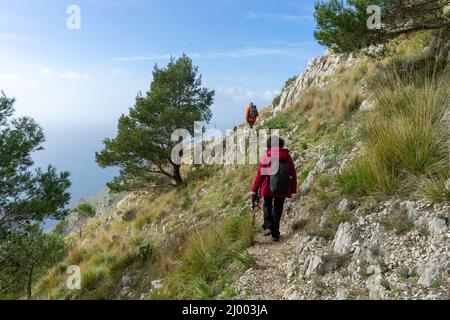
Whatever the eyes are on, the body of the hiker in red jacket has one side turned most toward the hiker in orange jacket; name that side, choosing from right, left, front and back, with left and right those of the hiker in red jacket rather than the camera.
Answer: front

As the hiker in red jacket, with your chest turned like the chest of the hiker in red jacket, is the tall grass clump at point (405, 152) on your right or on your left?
on your right

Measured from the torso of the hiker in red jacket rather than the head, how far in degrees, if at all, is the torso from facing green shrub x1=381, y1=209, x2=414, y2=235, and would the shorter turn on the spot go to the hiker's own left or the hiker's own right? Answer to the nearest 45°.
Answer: approximately 135° to the hiker's own right

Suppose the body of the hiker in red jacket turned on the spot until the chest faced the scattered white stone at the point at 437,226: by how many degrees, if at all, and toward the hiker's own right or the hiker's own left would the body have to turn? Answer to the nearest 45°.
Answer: approximately 135° to the hiker's own right

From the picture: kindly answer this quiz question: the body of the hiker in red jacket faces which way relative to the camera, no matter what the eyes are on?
away from the camera

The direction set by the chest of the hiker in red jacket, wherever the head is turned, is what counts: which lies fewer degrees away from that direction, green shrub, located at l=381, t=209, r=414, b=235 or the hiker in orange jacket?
the hiker in orange jacket

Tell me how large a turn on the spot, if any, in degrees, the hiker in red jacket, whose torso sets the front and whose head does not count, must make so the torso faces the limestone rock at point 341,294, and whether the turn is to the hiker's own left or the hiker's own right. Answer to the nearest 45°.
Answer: approximately 180°

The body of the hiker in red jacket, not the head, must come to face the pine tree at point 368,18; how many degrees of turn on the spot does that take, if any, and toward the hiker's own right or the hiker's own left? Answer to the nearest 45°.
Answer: approximately 45° to the hiker's own right
